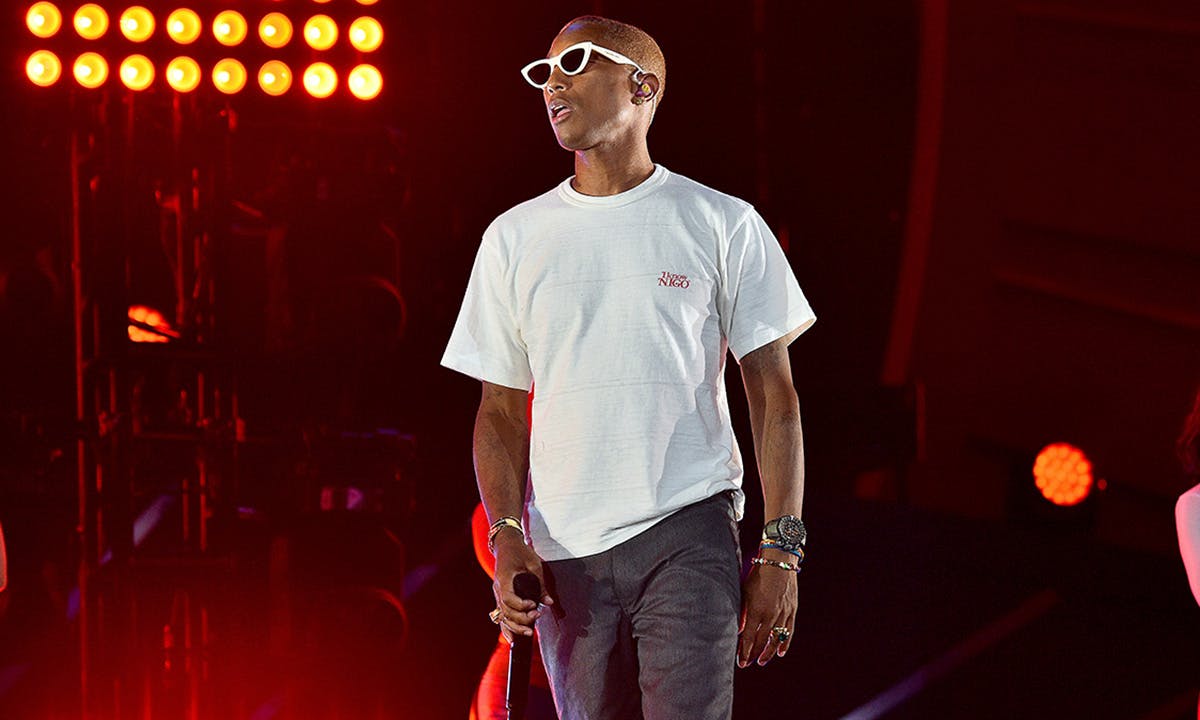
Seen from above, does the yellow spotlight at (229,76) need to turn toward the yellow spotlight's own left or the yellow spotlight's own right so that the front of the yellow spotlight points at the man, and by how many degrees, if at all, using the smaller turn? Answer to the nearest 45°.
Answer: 0° — it already faces them

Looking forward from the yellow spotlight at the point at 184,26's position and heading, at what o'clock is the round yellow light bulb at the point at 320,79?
The round yellow light bulb is roughly at 9 o'clock from the yellow spotlight.

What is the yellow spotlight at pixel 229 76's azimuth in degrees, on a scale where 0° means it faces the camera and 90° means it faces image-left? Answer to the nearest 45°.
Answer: approximately 0°

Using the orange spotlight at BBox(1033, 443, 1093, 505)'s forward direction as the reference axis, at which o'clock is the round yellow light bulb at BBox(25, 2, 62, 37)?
The round yellow light bulb is roughly at 2 o'clock from the orange spotlight.

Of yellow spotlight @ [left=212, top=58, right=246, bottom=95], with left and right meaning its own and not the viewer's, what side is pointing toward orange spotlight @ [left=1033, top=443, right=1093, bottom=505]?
left

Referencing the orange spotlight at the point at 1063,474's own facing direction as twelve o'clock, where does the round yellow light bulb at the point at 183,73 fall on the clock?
The round yellow light bulb is roughly at 2 o'clock from the orange spotlight.

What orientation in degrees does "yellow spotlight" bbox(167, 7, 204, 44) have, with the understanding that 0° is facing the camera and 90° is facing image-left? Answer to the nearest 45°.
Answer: approximately 0°
